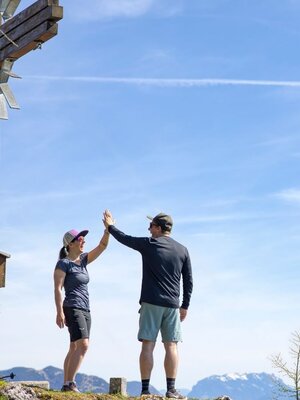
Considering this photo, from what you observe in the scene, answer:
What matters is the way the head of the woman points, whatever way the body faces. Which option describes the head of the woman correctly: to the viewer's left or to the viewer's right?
to the viewer's right

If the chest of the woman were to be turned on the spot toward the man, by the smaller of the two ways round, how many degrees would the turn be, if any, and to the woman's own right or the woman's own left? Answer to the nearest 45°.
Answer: approximately 45° to the woman's own left

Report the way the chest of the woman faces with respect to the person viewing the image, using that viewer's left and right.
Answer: facing the viewer and to the right of the viewer

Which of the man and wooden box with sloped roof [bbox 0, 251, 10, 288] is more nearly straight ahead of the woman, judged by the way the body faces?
the man

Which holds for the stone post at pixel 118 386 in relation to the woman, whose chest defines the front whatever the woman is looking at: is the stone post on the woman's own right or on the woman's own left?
on the woman's own left
